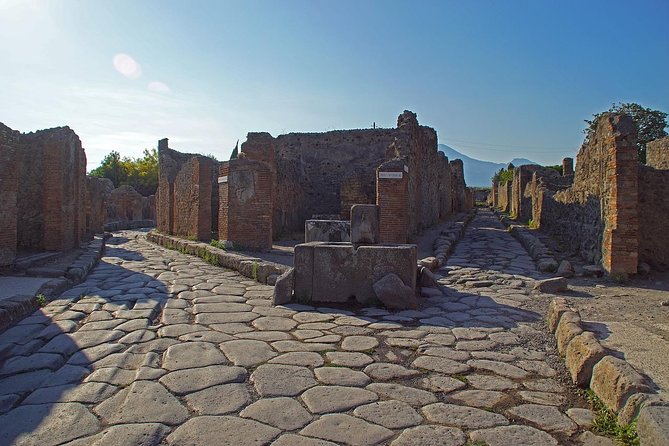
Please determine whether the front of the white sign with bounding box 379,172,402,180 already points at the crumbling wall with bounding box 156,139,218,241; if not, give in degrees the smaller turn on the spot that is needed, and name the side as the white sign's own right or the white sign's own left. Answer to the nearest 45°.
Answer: approximately 90° to the white sign's own right

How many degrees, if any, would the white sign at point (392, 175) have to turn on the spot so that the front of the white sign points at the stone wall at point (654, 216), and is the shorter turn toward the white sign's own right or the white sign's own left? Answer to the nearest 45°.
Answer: approximately 45° to the white sign's own left

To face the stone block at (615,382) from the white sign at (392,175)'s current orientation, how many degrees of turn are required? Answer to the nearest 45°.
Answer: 0° — it already faces it

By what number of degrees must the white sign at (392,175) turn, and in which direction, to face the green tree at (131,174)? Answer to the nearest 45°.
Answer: approximately 135° to its right

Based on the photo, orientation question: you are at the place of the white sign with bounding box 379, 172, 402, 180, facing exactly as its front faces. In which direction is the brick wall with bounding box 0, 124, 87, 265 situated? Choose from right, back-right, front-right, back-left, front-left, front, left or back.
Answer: right

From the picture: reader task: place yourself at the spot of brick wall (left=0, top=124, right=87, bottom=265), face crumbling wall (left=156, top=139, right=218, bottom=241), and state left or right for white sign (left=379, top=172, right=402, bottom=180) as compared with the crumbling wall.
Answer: right

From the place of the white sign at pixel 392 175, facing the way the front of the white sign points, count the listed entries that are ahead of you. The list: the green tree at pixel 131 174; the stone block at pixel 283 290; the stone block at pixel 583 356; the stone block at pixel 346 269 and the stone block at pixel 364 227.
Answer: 4

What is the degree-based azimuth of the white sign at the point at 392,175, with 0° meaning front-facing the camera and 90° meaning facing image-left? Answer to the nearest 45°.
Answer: approximately 0°

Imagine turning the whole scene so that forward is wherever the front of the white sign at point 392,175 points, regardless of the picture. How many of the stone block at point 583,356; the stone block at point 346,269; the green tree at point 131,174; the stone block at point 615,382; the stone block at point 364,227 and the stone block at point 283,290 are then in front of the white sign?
5

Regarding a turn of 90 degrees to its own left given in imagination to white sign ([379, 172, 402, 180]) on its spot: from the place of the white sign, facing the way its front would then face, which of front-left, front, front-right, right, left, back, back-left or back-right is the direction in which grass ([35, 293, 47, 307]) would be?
back-right

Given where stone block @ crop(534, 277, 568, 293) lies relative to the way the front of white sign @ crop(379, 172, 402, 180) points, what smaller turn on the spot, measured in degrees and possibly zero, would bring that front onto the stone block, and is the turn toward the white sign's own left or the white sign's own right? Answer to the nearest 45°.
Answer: approximately 45° to the white sign's own left

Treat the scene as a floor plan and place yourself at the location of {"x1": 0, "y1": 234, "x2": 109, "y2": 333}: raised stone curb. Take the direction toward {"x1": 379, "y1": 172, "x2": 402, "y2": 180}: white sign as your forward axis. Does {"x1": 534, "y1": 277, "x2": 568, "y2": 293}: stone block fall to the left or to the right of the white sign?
right

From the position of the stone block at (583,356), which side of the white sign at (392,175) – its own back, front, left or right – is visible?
front

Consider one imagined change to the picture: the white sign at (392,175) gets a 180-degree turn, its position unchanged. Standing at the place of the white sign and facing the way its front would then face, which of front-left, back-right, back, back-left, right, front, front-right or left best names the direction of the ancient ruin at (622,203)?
back-right
